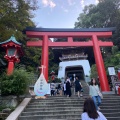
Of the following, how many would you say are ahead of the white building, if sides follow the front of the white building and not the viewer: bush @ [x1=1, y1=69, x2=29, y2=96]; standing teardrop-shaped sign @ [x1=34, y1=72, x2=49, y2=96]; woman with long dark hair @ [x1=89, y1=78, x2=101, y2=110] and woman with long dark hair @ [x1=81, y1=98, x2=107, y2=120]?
4

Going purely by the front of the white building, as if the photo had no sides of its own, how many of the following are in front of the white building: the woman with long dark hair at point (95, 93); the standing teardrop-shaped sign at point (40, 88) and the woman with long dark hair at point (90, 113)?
3

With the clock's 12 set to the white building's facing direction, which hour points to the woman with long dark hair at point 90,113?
The woman with long dark hair is roughly at 12 o'clock from the white building.

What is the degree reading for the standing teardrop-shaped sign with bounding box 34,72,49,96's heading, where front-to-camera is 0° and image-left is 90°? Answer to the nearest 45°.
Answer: approximately 0°

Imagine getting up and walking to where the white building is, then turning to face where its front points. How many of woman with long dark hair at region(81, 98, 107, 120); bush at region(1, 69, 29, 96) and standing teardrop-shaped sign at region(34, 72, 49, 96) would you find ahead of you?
3

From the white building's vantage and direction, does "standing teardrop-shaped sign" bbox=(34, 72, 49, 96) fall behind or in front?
in front

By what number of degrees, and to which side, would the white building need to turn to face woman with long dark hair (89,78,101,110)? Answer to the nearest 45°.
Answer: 0° — it already faces them

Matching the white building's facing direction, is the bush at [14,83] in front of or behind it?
in front

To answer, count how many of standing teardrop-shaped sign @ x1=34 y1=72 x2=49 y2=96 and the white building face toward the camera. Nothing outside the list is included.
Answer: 2

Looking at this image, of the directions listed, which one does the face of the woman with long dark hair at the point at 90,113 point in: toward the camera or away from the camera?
away from the camera

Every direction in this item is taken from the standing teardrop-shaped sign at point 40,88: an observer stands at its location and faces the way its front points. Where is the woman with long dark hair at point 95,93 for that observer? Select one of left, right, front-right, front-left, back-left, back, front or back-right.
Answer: front-left

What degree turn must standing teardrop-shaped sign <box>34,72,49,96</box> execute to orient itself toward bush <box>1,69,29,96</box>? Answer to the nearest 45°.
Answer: approximately 45° to its right

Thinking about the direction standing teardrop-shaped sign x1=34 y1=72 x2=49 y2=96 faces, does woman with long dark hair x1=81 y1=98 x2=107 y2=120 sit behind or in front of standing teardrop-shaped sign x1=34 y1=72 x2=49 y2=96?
in front
